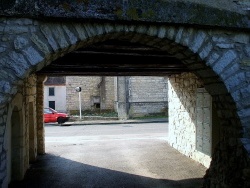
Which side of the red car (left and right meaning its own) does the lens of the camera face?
right

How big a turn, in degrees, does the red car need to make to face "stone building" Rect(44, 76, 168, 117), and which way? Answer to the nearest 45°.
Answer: approximately 45° to its left
